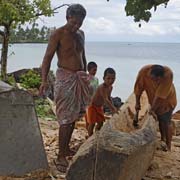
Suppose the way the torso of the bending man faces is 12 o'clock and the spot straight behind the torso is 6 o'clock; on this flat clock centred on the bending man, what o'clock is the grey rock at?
The grey rock is roughly at 12 o'clock from the bending man.

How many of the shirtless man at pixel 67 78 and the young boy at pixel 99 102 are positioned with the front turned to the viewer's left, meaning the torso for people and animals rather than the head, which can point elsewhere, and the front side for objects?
0

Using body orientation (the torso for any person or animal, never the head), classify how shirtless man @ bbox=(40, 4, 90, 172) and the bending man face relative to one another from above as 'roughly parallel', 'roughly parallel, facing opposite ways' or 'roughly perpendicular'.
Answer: roughly perpendicular

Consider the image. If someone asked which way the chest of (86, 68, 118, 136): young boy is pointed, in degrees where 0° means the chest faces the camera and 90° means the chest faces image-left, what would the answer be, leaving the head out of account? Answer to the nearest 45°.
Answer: approximately 315°

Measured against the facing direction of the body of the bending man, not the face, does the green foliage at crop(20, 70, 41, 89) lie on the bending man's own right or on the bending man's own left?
on the bending man's own right

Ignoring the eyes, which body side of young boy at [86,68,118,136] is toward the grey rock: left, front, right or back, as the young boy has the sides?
right

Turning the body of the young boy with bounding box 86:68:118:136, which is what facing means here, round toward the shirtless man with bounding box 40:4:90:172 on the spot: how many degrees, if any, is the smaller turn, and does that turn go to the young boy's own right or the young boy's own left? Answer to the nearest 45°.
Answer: approximately 45° to the young boy's own right
